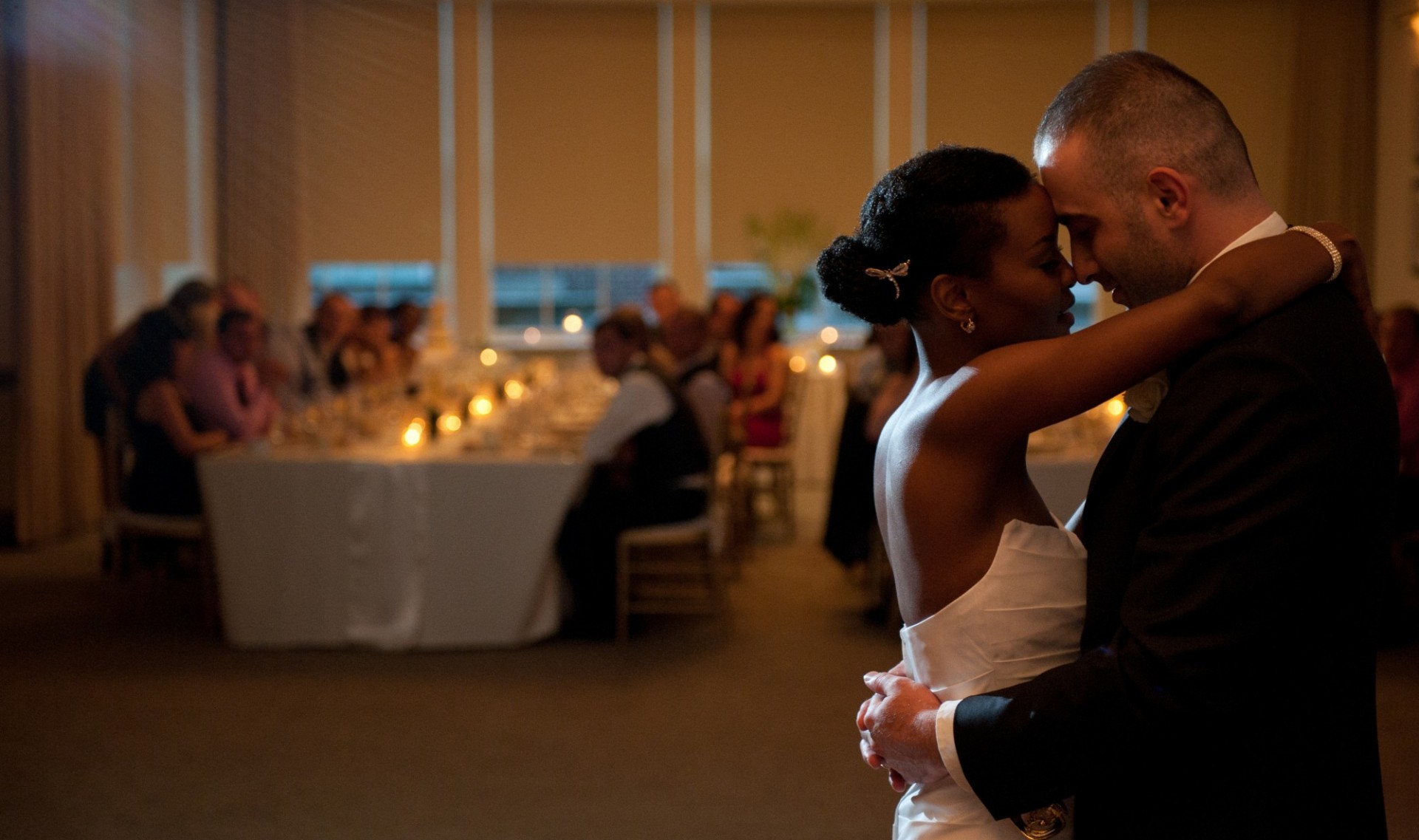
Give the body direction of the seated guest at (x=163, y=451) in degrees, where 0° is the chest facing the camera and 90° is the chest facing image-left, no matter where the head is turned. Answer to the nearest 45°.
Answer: approximately 270°

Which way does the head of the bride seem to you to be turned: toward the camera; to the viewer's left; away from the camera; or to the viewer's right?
to the viewer's right

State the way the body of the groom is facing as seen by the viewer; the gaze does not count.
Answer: to the viewer's left

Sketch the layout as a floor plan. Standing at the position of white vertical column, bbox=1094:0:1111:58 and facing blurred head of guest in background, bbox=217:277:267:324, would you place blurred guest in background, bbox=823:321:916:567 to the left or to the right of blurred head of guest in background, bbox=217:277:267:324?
left

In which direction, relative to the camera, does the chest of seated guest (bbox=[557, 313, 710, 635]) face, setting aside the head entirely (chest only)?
to the viewer's left

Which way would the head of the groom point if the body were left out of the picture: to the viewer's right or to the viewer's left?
to the viewer's left

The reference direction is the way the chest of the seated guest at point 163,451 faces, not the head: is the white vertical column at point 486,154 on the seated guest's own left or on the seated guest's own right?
on the seated guest's own left

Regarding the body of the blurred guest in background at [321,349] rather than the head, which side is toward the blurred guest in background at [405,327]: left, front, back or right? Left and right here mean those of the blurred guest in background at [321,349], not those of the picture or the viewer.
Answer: left
